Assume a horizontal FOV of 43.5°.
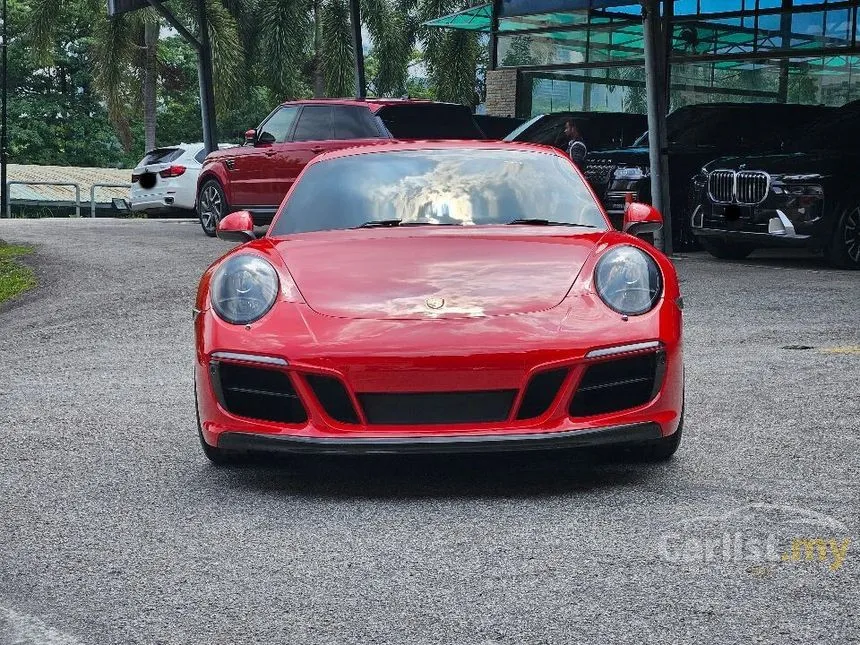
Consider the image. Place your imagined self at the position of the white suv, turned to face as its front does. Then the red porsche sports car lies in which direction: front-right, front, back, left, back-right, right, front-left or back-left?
back-right

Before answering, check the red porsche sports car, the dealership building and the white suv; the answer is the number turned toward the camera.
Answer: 2

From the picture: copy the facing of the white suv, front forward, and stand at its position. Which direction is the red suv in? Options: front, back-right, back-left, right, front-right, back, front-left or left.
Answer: back-right

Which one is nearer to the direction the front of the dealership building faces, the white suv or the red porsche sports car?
the red porsche sports car

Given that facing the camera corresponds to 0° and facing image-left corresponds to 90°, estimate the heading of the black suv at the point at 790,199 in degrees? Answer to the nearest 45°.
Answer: approximately 45°

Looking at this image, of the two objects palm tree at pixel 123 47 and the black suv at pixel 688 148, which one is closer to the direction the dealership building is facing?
the black suv

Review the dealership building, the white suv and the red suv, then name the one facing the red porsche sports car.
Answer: the dealership building

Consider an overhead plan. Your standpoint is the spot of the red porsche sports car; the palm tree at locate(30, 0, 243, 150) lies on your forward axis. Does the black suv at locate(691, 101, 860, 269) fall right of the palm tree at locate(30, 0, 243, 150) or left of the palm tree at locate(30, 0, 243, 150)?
right

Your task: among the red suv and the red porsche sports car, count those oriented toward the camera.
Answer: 1

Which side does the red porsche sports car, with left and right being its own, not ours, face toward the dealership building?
back

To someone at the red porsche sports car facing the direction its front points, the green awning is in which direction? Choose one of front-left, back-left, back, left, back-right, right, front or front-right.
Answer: back

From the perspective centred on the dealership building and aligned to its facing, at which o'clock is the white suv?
The white suv is roughly at 3 o'clock from the dealership building.

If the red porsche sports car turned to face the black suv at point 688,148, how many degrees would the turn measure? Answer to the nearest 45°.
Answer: approximately 180°

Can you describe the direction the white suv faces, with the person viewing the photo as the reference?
facing away from the viewer and to the right of the viewer
